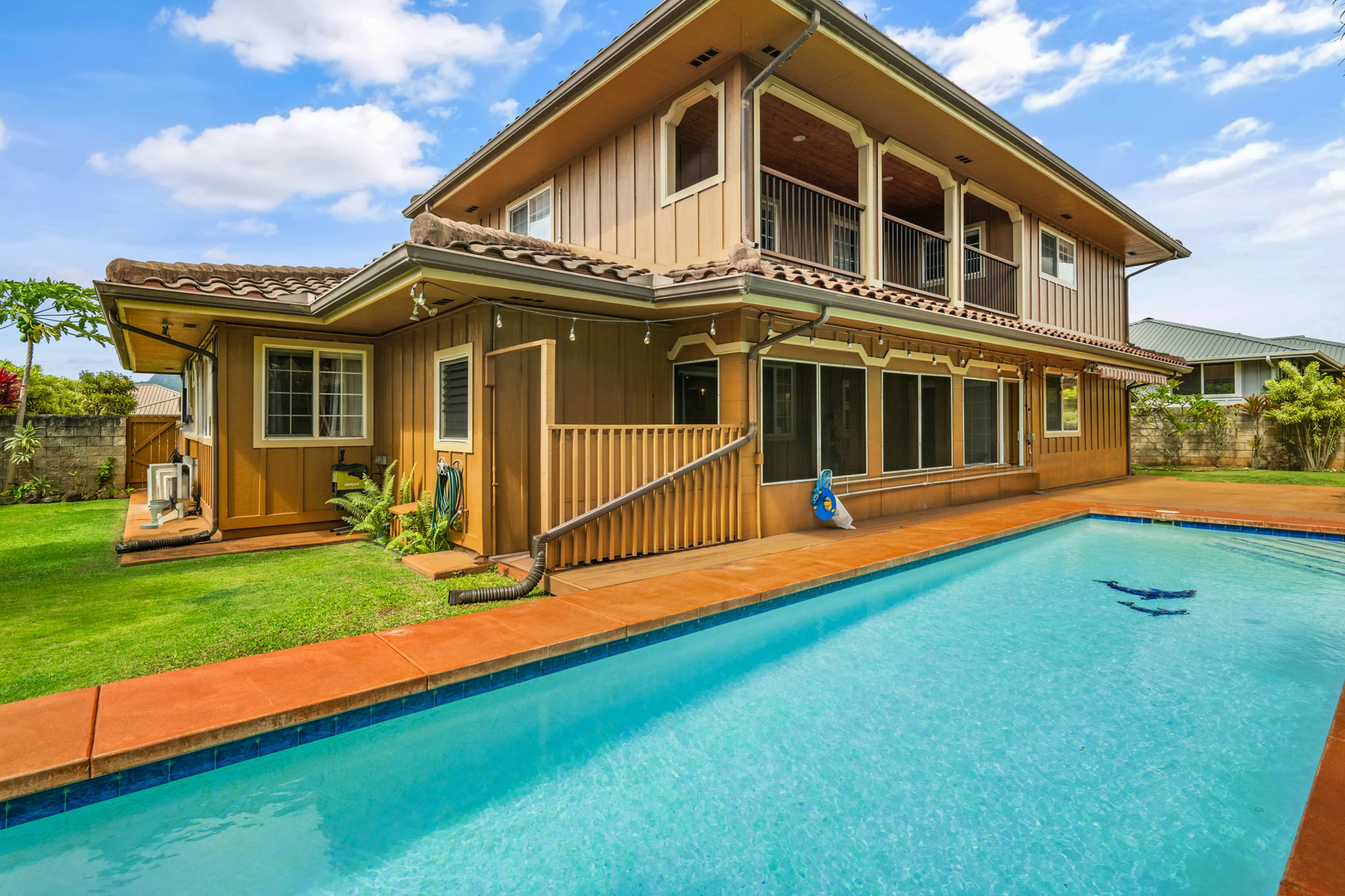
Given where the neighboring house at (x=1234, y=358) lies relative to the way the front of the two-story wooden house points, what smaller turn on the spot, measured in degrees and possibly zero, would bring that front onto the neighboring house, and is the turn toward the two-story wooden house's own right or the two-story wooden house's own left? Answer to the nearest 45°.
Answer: approximately 90° to the two-story wooden house's own left

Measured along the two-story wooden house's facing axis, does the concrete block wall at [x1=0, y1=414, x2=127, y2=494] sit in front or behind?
behind

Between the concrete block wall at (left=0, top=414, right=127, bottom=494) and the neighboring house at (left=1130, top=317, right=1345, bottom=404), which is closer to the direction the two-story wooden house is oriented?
the neighboring house

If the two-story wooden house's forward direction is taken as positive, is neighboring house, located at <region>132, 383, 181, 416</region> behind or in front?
behind

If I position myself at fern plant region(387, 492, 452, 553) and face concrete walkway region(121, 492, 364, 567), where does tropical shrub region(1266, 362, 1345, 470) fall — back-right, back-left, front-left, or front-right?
back-right

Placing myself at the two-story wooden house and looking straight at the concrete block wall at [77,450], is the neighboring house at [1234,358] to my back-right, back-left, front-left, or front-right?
back-right

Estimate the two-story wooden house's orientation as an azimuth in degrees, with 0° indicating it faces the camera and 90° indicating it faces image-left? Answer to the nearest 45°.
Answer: approximately 315°
